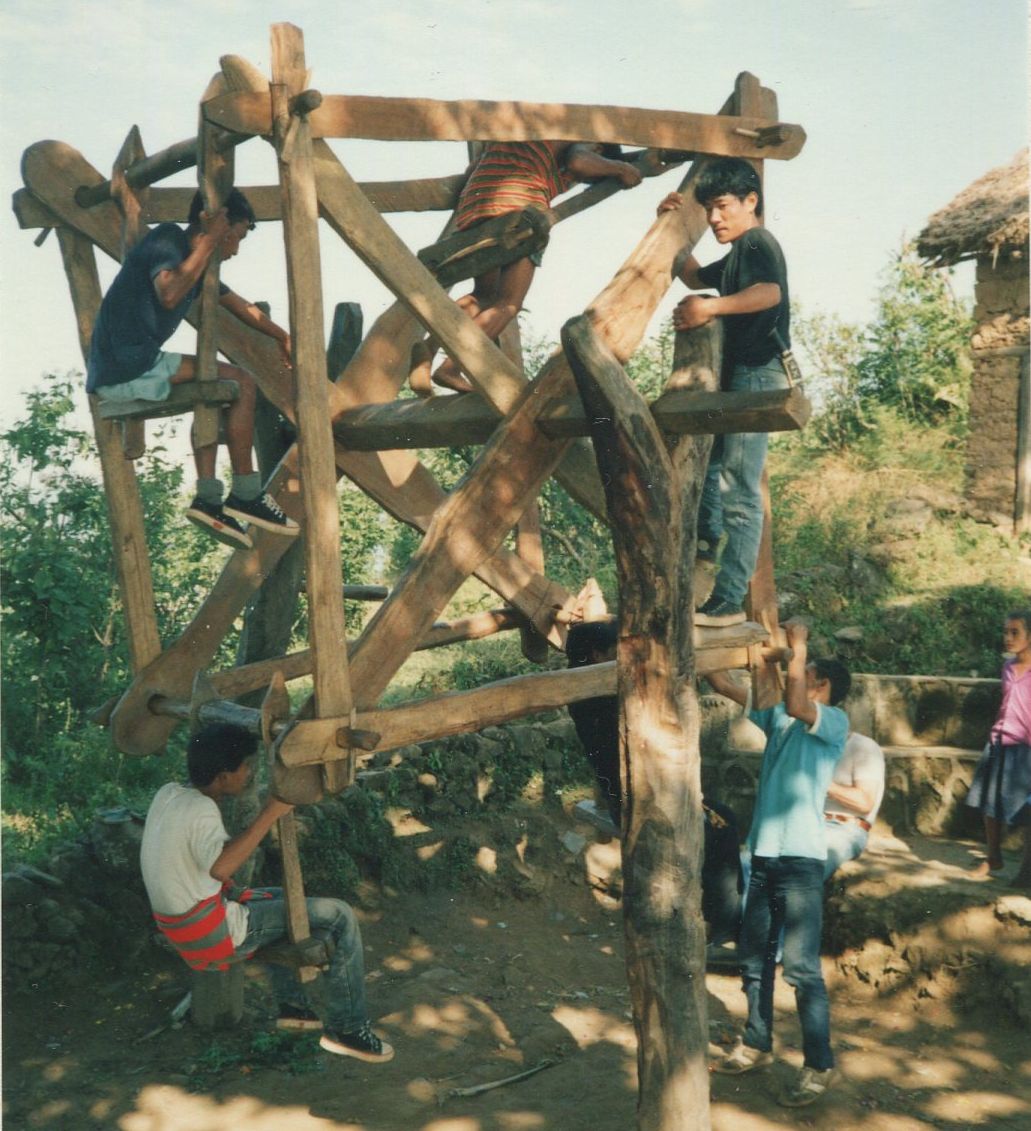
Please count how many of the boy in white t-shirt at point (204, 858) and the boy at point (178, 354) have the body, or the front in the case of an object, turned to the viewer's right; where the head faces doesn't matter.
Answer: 2

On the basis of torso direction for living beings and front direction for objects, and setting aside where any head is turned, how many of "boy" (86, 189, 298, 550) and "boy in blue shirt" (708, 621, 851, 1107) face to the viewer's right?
1

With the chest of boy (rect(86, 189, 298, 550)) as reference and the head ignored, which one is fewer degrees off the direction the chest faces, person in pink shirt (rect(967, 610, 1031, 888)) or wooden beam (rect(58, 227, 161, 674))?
the person in pink shirt

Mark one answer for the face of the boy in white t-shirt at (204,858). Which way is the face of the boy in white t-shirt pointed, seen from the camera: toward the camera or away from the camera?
away from the camera

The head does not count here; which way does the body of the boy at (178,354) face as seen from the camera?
to the viewer's right

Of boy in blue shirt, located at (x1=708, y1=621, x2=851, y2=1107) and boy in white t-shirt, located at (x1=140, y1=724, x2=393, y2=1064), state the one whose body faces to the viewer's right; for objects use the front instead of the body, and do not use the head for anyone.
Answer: the boy in white t-shirt

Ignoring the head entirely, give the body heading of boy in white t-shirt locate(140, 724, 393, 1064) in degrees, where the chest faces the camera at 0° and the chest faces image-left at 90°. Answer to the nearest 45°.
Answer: approximately 270°

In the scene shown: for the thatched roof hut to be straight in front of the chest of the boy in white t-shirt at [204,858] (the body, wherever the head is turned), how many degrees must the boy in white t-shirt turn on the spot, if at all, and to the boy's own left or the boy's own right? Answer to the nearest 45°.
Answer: approximately 45° to the boy's own left
